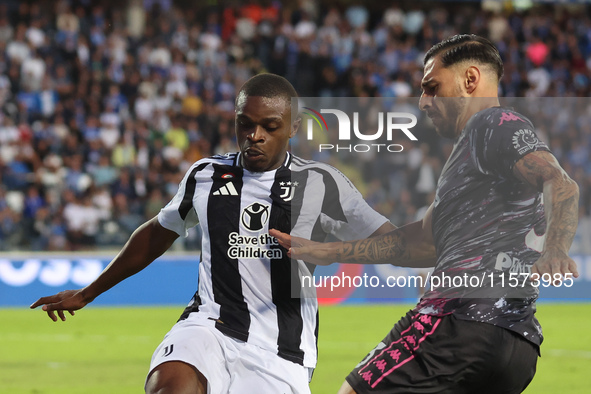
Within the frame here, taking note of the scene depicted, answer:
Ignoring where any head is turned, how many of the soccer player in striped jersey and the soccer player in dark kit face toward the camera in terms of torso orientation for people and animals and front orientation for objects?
1

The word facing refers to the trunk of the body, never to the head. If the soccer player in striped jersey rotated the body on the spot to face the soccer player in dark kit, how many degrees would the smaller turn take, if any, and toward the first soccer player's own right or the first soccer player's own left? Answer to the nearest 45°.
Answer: approximately 45° to the first soccer player's own left

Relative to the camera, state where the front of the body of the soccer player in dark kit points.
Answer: to the viewer's left

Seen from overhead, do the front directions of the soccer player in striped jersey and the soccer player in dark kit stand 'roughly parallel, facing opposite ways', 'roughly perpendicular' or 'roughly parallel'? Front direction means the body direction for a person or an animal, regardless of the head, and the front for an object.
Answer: roughly perpendicular

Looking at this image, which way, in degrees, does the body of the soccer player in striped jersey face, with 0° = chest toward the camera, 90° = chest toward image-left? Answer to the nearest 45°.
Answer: approximately 0°

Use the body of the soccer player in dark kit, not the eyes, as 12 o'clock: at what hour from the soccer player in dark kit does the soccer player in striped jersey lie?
The soccer player in striped jersey is roughly at 1 o'clock from the soccer player in dark kit.
